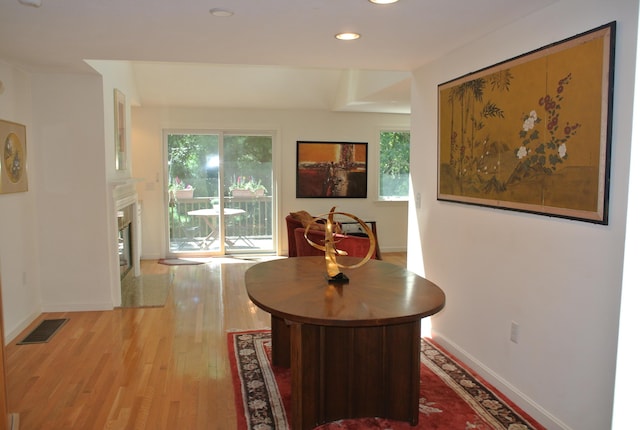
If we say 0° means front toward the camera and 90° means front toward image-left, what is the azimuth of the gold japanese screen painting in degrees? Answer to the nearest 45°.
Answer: approximately 45°

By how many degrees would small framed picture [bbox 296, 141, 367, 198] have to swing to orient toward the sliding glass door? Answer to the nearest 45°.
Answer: approximately 90° to its right

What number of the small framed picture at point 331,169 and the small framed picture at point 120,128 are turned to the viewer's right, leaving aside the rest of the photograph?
1

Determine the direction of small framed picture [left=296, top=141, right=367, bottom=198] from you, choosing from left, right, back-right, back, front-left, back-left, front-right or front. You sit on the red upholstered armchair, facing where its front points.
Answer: back-left

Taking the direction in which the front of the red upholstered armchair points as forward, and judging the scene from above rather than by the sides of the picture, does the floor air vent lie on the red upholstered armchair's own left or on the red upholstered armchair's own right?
on the red upholstered armchair's own right

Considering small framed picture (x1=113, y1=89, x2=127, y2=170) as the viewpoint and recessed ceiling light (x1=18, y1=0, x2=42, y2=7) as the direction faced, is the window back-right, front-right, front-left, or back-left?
back-left

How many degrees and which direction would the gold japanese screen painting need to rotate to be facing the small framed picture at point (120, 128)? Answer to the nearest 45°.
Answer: approximately 45° to its right

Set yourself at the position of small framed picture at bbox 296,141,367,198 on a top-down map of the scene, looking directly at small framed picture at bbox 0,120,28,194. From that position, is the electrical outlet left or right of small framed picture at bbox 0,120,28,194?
left

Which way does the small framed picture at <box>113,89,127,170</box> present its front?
to the viewer's right

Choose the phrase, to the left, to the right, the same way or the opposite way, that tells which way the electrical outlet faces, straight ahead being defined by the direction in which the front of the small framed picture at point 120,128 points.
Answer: the opposite way

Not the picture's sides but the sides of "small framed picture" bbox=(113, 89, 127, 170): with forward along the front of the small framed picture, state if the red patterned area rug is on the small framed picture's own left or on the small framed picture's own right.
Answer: on the small framed picture's own right

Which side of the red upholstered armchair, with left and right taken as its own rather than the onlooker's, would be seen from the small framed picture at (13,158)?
right

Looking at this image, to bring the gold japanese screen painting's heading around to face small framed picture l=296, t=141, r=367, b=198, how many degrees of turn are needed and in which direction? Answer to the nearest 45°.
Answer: approximately 90° to its right

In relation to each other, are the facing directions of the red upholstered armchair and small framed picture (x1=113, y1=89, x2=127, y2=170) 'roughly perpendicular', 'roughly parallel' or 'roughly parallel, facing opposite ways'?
roughly perpendicular

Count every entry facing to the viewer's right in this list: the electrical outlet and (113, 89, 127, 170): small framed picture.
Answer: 1

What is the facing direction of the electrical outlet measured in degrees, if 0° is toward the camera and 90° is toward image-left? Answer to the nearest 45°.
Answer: approximately 45°

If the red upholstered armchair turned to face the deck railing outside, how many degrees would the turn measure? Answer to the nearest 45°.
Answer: approximately 180°
